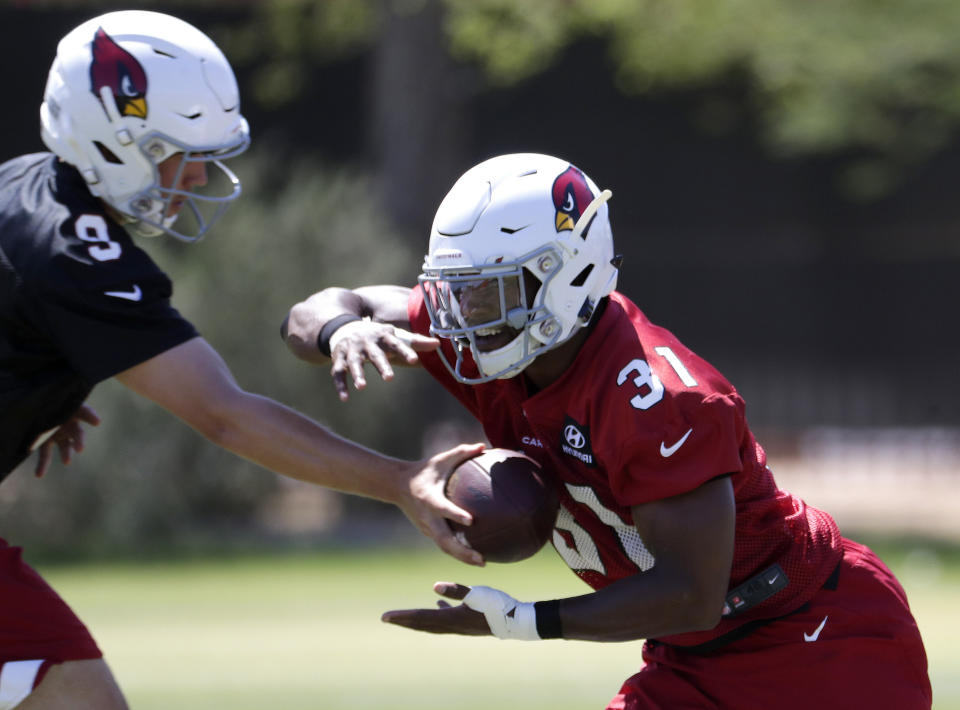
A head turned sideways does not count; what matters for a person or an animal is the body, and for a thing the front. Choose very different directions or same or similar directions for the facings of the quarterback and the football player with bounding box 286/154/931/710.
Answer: very different directions

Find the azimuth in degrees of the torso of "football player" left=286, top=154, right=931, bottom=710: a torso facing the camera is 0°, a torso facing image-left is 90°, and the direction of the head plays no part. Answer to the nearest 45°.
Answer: approximately 45°

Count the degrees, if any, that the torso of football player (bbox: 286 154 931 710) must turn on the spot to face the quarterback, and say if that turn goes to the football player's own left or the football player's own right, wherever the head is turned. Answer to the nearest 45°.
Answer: approximately 45° to the football player's own right

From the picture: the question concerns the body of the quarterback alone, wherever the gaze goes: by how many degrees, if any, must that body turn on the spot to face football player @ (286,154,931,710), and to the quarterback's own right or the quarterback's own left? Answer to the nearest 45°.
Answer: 0° — they already face them

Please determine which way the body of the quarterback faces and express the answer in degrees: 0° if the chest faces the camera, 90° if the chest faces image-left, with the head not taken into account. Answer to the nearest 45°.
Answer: approximately 270°

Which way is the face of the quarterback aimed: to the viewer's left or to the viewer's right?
to the viewer's right

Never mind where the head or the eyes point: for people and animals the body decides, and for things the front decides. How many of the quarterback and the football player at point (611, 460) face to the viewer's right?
1
